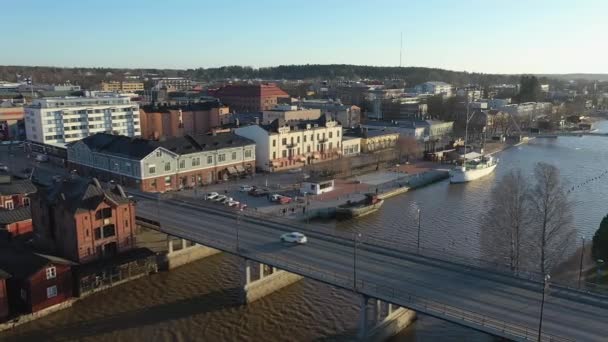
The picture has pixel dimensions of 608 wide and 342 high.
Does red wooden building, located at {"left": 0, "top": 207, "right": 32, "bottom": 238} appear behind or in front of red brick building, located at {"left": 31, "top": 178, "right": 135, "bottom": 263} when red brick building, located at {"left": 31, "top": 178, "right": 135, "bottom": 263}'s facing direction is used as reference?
behind

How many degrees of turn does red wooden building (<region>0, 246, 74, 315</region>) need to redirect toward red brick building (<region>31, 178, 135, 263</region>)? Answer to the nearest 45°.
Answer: approximately 90° to its left

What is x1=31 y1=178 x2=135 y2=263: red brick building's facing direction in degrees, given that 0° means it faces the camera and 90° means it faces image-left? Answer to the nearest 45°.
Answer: approximately 315°

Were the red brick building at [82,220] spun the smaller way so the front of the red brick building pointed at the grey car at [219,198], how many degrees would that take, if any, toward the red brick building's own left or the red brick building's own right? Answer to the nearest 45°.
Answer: approximately 90° to the red brick building's own left

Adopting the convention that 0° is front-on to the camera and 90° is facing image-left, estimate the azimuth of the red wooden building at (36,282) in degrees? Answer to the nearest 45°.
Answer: approximately 315°

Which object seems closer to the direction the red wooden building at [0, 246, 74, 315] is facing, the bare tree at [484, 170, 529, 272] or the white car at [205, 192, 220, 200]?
the bare tree

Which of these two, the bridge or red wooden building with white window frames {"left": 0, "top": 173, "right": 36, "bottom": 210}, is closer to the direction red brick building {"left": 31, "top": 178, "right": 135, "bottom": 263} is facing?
the bridge

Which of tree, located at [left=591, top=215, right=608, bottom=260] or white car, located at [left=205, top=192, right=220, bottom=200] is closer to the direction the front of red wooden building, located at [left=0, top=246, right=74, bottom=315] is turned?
the tree
